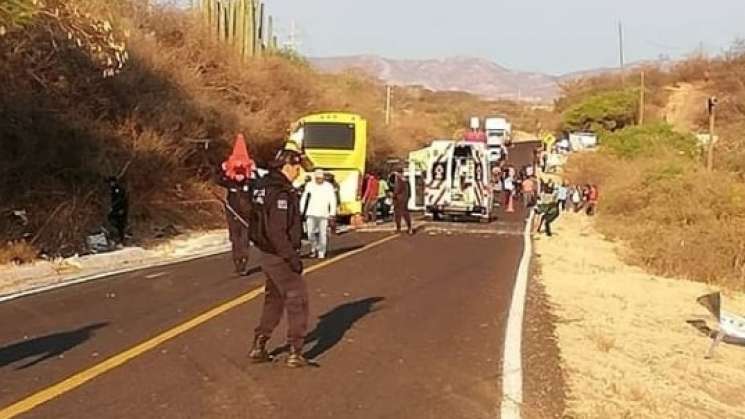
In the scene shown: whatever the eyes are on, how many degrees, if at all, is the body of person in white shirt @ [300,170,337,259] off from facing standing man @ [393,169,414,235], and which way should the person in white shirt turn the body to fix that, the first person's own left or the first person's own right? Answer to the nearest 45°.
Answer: approximately 180°

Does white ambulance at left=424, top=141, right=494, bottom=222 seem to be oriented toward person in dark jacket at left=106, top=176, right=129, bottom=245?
no

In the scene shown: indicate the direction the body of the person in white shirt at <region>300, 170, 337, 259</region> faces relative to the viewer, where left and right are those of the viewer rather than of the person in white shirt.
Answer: facing the viewer

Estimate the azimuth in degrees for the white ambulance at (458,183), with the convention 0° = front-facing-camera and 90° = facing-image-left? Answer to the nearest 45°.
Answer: approximately 180°

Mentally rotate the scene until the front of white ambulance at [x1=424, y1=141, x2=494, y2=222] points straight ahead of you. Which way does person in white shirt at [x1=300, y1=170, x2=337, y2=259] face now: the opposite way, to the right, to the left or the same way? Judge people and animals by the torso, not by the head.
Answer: the opposite way

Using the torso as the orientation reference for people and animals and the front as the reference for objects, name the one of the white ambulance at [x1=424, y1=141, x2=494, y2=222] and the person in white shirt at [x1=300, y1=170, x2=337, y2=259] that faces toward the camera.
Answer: the person in white shirt

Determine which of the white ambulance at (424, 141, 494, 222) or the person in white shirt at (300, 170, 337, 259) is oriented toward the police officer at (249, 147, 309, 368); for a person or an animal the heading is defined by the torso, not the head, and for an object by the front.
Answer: the person in white shirt

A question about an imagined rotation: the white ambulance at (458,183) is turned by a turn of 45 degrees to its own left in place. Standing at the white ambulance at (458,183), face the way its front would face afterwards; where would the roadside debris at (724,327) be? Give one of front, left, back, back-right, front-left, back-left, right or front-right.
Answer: back-left

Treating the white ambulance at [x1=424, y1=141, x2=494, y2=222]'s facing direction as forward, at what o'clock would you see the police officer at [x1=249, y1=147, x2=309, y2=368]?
The police officer is roughly at 6 o'clock from the white ambulance.

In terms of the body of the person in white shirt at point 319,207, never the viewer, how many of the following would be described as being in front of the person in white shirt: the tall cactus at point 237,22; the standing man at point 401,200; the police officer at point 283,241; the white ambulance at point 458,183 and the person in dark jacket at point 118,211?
1
